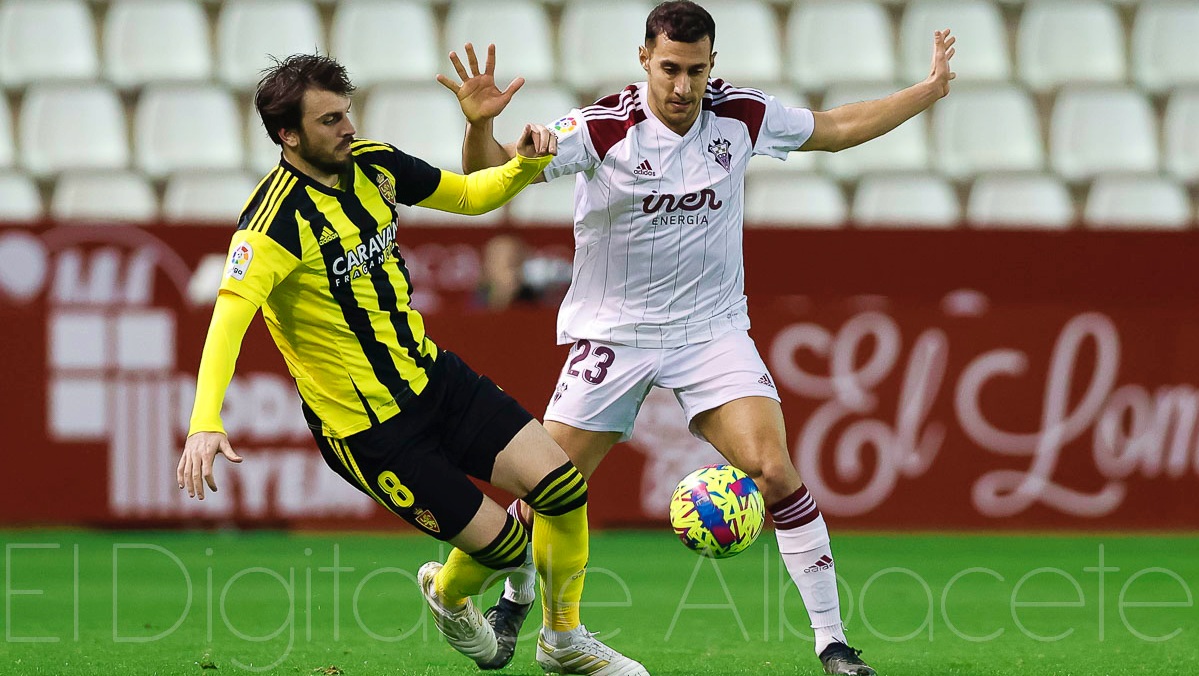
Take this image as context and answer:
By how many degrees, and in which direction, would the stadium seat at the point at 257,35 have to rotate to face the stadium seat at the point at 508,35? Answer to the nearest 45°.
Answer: approximately 90° to its left

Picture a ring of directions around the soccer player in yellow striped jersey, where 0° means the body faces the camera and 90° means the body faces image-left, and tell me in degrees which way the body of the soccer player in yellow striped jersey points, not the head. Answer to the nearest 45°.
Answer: approximately 315°

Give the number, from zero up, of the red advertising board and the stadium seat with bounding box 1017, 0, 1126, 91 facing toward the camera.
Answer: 2

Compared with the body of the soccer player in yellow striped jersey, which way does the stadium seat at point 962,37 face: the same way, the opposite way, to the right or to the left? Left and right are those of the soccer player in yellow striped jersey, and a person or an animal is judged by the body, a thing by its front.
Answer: to the right

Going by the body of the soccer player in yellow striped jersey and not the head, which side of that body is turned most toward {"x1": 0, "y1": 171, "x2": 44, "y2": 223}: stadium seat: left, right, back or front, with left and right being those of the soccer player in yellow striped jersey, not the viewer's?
back

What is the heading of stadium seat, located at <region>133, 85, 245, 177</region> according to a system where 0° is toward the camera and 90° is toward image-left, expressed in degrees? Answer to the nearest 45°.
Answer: approximately 0°
